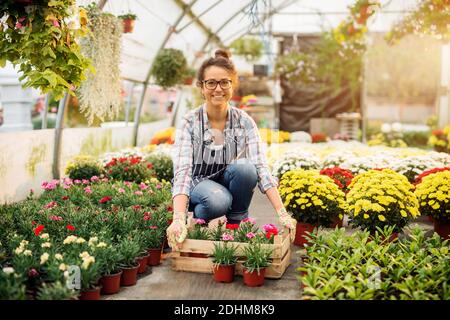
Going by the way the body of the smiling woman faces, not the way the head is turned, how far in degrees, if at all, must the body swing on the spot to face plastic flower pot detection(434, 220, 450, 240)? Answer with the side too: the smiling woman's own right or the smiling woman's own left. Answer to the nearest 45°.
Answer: approximately 90° to the smiling woman's own left

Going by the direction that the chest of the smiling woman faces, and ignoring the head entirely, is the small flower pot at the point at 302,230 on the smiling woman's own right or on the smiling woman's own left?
on the smiling woman's own left

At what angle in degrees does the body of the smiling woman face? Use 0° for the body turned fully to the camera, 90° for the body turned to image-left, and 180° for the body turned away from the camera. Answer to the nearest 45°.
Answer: approximately 0°

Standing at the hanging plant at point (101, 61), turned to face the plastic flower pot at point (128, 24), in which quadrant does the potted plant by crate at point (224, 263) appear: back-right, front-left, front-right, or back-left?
back-right

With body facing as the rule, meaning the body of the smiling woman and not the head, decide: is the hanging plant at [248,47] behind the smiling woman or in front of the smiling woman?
behind

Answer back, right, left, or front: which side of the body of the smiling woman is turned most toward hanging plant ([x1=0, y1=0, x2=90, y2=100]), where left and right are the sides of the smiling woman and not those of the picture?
right

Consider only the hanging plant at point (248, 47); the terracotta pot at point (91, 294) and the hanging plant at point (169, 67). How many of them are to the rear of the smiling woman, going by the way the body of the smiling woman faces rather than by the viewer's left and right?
2

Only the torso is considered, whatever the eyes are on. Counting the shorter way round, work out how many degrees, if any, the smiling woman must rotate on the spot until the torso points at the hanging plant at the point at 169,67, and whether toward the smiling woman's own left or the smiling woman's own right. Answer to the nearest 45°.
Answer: approximately 180°
